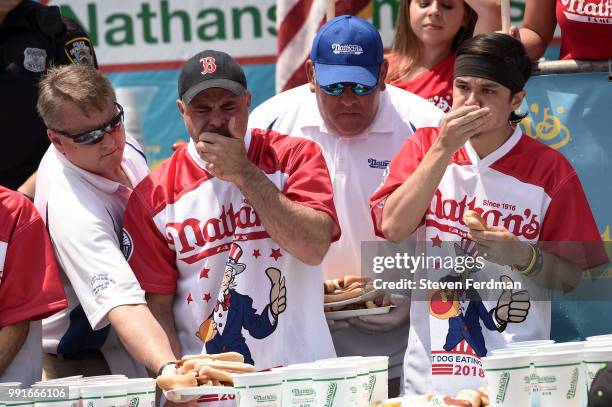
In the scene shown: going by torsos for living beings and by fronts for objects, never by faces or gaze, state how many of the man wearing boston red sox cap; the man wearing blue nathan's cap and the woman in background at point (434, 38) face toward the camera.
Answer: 3

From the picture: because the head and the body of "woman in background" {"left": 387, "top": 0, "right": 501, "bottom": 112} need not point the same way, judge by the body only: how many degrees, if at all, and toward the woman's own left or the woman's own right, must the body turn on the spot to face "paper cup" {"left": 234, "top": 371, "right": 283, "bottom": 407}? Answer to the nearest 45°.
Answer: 0° — they already face it

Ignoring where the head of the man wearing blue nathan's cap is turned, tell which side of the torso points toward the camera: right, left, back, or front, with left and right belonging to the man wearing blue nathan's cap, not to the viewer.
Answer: front

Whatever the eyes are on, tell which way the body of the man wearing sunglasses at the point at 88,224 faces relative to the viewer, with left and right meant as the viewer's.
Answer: facing the viewer and to the right of the viewer

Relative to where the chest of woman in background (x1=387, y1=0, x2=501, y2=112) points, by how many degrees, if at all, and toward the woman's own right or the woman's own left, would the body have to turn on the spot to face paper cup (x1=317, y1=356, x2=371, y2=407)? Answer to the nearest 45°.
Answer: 0° — they already face it

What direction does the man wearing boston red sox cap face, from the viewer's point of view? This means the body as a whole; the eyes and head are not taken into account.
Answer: toward the camera

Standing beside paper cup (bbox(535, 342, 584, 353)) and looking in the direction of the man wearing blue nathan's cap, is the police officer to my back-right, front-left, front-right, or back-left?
front-left

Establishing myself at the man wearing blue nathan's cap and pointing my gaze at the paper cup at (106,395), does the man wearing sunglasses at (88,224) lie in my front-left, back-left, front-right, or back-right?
front-right

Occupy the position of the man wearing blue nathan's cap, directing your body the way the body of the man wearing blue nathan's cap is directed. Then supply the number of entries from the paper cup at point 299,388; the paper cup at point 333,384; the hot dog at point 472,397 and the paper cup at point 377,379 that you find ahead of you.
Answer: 4

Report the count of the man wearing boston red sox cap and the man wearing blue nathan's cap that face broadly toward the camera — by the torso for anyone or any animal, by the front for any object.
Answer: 2

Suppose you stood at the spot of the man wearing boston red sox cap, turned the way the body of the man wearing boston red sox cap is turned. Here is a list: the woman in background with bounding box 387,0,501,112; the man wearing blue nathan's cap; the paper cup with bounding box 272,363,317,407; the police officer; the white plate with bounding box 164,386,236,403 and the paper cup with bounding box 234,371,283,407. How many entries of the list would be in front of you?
3

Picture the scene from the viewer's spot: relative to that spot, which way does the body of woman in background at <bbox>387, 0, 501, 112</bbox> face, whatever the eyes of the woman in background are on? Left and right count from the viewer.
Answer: facing the viewer

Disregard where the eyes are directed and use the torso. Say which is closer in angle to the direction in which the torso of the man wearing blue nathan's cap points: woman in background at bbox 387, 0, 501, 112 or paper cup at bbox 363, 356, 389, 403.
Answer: the paper cup
